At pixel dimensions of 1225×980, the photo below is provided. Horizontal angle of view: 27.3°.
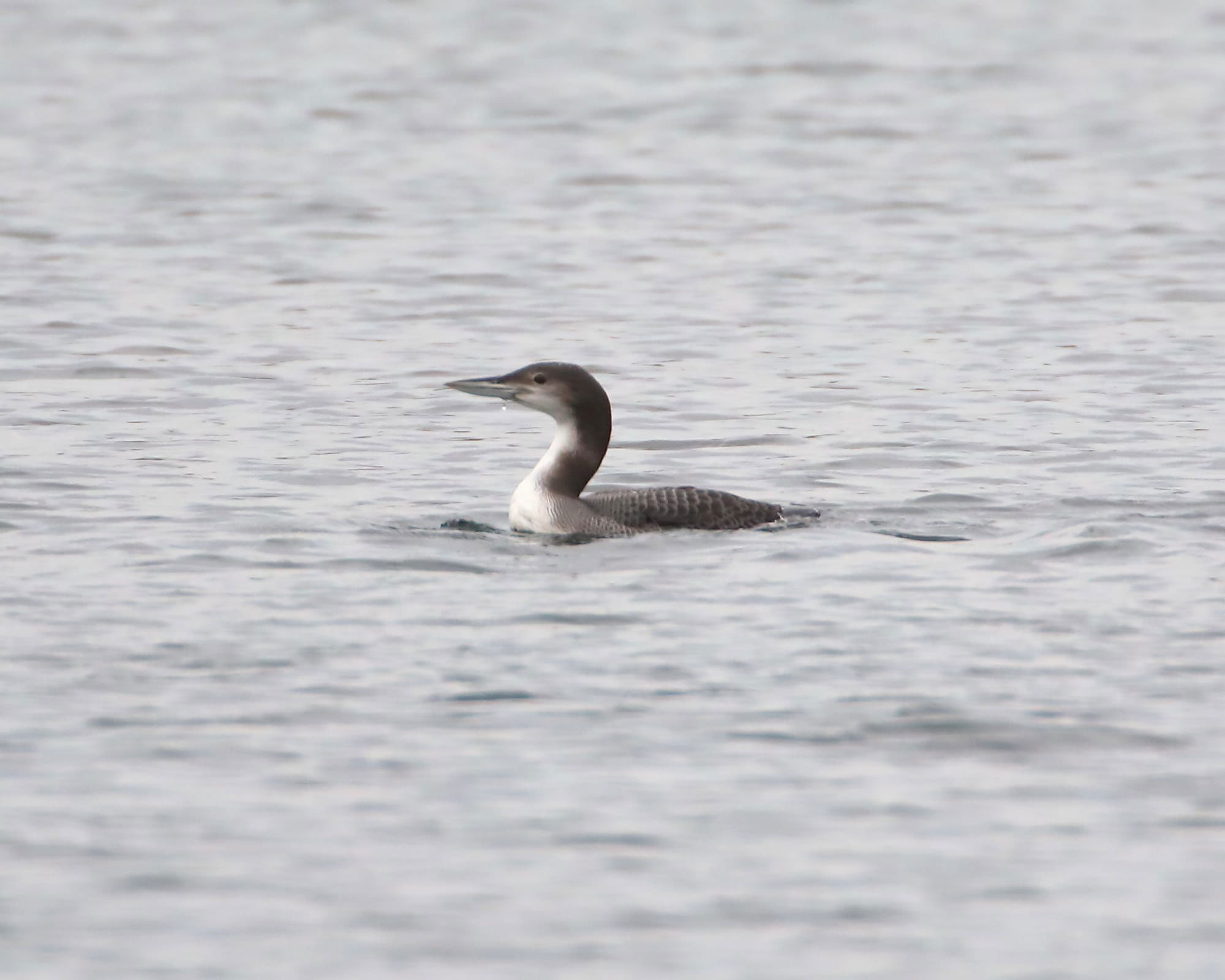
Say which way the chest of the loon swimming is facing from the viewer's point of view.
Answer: to the viewer's left
